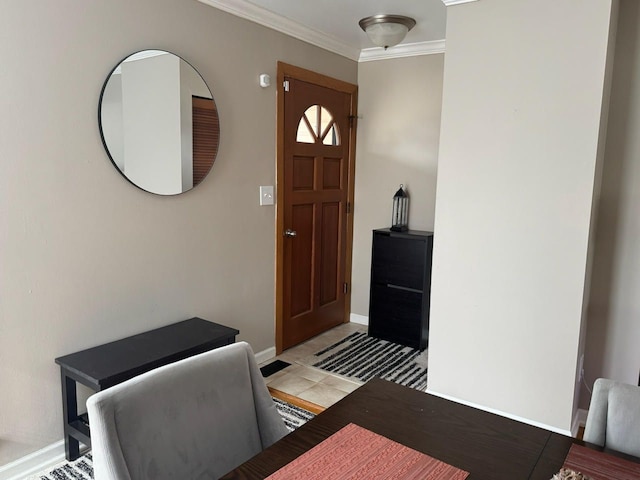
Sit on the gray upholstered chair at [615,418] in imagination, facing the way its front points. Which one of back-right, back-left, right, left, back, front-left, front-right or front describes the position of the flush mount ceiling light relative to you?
right

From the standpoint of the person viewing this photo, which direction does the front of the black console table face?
facing the viewer and to the right of the viewer

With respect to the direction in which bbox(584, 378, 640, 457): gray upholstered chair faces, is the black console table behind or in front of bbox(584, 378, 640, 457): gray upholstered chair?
in front

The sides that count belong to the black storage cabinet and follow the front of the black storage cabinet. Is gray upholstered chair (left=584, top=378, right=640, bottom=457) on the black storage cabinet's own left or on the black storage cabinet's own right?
on the black storage cabinet's own left

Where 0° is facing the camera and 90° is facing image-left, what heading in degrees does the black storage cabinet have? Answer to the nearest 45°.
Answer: approximately 45°

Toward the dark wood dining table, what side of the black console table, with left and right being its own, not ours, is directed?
front

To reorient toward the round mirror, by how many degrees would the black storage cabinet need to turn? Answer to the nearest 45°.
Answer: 0° — it already faces it
